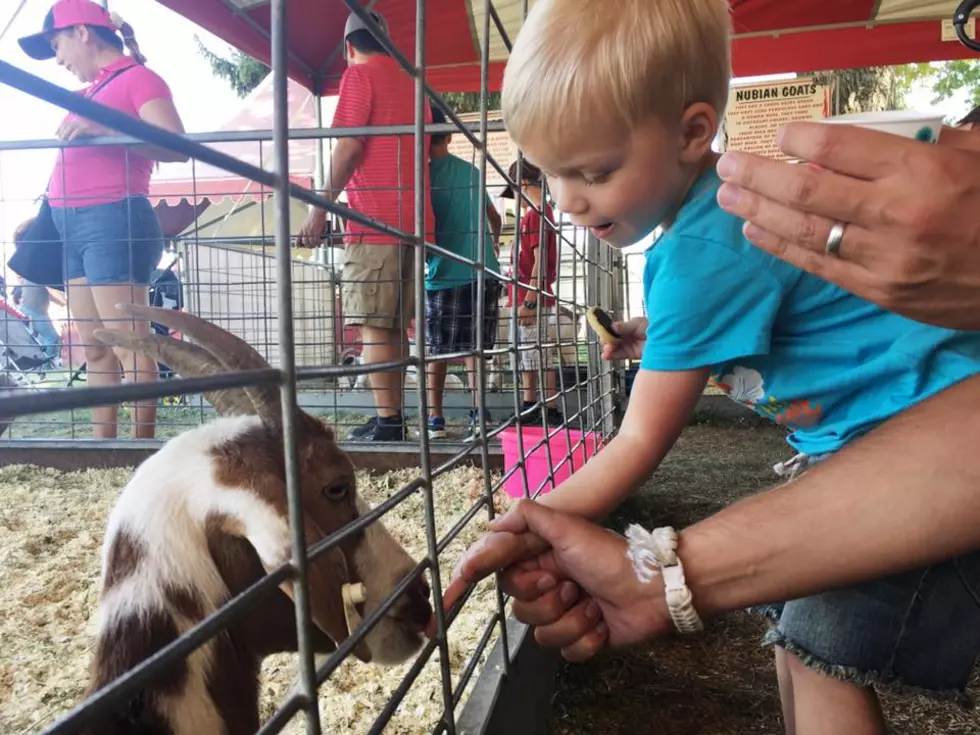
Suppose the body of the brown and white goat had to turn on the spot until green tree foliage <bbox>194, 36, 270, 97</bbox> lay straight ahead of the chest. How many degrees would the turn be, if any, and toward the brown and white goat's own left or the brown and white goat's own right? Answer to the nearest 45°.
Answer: approximately 90° to the brown and white goat's own left

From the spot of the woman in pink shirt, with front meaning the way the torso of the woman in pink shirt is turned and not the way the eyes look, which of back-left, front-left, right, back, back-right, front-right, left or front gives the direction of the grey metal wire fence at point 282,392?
front-left

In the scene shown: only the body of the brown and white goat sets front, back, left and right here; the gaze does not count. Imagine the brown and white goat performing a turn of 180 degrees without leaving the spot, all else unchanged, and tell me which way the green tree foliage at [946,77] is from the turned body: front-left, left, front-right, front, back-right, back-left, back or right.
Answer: back-right

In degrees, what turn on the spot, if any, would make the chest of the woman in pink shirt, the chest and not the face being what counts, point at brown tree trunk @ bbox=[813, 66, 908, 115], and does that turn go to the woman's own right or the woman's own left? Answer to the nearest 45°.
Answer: approximately 135° to the woman's own left

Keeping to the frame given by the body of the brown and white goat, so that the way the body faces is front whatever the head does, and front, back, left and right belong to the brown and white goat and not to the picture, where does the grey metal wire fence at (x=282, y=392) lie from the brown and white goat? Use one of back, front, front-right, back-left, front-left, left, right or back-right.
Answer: right

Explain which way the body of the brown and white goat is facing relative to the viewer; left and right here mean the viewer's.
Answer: facing to the right of the viewer
